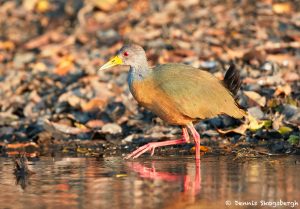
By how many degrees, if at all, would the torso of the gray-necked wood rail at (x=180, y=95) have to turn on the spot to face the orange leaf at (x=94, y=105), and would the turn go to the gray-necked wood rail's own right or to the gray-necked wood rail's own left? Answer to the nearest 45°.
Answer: approximately 45° to the gray-necked wood rail's own right

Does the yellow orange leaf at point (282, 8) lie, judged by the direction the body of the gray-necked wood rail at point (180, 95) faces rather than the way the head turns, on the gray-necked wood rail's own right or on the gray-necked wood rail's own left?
on the gray-necked wood rail's own right

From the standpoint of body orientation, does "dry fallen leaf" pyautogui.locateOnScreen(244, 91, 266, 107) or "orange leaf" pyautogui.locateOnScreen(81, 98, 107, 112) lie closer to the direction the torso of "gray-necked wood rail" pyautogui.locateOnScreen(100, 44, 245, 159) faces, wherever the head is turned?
the orange leaf

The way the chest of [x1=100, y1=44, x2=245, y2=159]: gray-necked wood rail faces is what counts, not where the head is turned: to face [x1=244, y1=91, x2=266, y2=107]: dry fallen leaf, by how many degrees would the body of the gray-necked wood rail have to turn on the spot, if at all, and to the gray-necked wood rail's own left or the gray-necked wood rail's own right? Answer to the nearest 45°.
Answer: approximately 135° to the gray-necked wood rail's own right

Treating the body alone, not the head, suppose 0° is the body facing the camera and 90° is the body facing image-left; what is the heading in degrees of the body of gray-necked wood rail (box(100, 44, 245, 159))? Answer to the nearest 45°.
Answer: approximately 90°

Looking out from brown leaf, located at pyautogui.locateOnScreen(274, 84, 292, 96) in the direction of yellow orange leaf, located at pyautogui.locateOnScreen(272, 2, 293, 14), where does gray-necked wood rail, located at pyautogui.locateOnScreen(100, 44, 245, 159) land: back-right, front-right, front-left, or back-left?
back-left

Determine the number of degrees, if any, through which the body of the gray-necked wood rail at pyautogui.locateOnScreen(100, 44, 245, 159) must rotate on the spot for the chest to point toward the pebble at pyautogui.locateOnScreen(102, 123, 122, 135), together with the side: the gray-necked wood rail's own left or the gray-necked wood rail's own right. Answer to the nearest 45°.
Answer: approximately 45° to the gray-necked wood rail's own right

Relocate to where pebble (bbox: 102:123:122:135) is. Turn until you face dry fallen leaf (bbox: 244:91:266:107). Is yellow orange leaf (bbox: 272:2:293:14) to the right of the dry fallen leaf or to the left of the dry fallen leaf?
left
